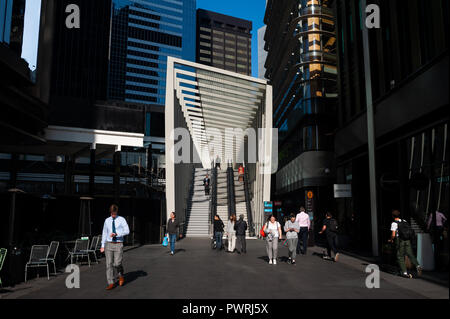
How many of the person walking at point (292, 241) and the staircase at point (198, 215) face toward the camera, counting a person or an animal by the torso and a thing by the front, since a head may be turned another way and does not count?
2

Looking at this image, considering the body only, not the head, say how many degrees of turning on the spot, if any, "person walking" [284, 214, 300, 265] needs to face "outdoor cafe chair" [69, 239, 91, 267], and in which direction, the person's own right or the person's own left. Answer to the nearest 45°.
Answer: approximately 90° to the person's own right

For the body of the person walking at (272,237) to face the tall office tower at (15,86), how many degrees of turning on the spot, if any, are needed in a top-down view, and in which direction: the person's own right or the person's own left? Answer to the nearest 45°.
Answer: approximately 90° to the person's own right

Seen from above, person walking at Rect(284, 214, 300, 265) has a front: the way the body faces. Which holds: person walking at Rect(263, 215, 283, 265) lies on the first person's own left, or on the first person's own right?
on the first person's own right

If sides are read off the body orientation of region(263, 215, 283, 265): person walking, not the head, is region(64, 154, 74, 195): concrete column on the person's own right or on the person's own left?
on the person's own right

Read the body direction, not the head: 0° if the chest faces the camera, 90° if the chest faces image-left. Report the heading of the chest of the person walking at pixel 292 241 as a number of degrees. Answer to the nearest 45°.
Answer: approximately 0°

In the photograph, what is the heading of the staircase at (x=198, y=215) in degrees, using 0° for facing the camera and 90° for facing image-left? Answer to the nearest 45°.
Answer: approximately 0°
